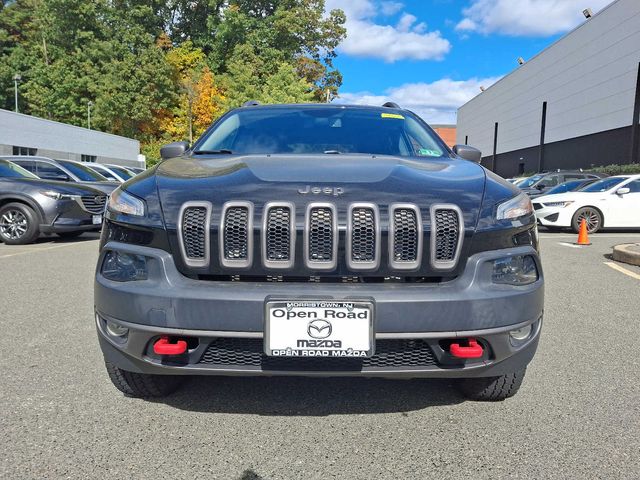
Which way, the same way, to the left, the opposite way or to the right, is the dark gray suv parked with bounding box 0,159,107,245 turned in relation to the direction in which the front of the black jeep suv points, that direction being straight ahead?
to the left

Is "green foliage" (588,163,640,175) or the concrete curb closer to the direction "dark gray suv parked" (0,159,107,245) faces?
the concrete curb

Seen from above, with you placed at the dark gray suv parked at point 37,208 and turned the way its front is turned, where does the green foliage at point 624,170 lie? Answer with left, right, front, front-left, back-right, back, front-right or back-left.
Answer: front-left

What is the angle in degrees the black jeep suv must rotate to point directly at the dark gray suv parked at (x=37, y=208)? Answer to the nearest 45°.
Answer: approximately 135° to its right

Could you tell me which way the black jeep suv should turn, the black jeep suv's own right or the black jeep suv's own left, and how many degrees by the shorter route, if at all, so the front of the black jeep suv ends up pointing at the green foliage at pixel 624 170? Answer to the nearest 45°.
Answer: approximately 135° to the black jeep suv's own left

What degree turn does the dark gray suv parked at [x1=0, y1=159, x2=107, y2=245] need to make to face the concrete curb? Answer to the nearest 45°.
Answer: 0° — it already faces it

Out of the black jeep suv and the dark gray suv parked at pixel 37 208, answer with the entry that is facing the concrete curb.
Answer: the dark gray suv parked

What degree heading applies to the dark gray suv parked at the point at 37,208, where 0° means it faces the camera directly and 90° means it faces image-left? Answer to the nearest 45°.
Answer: approximately 315°

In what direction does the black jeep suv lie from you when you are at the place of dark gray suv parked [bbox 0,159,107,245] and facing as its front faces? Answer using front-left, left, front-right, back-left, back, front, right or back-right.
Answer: front-right

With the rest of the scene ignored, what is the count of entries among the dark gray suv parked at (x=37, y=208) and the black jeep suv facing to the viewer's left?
0
